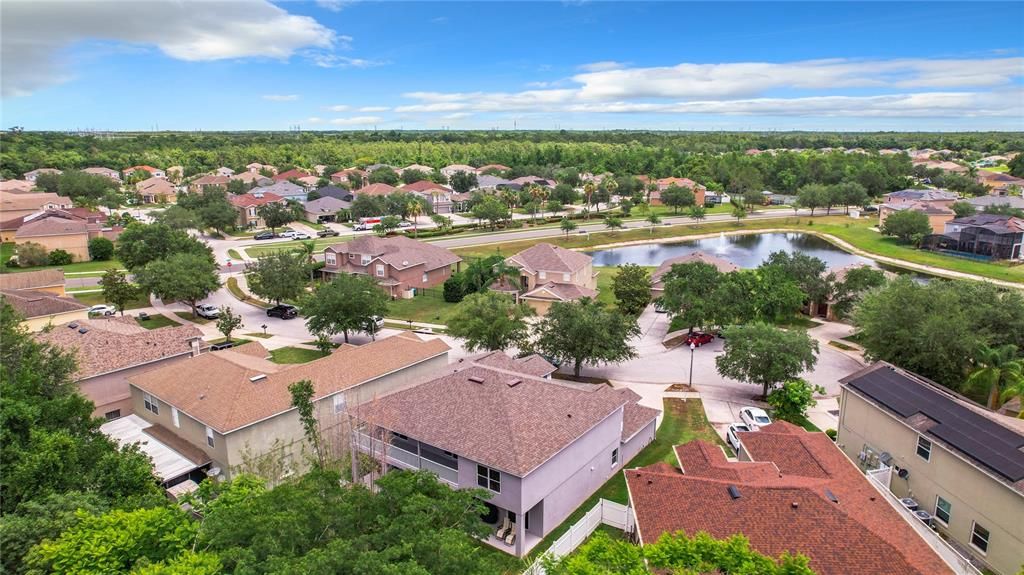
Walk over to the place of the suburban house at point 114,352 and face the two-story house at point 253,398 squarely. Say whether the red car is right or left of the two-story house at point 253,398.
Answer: left

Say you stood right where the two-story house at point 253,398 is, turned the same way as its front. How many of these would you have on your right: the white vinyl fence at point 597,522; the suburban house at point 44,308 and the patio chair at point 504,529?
2

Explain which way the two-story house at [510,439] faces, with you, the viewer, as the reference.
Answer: facing away from the viewer and to the right of the viewer

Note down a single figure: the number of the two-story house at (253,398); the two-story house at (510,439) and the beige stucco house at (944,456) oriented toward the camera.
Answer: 0

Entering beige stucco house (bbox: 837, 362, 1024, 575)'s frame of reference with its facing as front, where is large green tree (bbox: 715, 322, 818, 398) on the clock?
The large green tree is roughly at 12 o'clock from the beige stucco house.

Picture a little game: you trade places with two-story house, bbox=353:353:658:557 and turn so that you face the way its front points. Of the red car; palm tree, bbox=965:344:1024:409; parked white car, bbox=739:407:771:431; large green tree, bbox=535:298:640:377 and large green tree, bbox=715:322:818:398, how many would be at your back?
0

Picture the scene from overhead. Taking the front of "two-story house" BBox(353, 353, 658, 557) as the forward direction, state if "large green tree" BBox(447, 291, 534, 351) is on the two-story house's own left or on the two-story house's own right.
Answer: on the two-story house's own left

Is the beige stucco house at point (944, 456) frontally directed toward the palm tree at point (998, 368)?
no

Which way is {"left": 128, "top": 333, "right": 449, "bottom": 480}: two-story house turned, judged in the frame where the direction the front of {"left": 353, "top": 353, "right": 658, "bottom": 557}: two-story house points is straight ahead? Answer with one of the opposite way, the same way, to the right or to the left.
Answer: the same way

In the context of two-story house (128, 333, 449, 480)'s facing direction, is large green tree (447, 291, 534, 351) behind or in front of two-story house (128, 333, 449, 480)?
in front

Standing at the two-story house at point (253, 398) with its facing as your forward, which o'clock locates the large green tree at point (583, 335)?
The large green tree is roughly at 1 o'clock from the two-story house.

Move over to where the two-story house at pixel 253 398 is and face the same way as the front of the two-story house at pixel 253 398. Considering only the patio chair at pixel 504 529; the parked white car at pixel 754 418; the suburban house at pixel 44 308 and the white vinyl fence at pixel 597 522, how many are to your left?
1

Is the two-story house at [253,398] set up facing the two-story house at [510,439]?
no

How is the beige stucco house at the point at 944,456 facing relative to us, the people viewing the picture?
facing away from the viewer and to the left of the viewer

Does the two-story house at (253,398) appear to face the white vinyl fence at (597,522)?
no

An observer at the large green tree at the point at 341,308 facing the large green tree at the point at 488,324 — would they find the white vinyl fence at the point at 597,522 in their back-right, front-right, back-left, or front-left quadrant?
front-right

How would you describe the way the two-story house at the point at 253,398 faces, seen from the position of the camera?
facing away from the viewer and to the right of the viewer

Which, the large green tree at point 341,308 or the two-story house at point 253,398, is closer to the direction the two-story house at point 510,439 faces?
the large green tree
